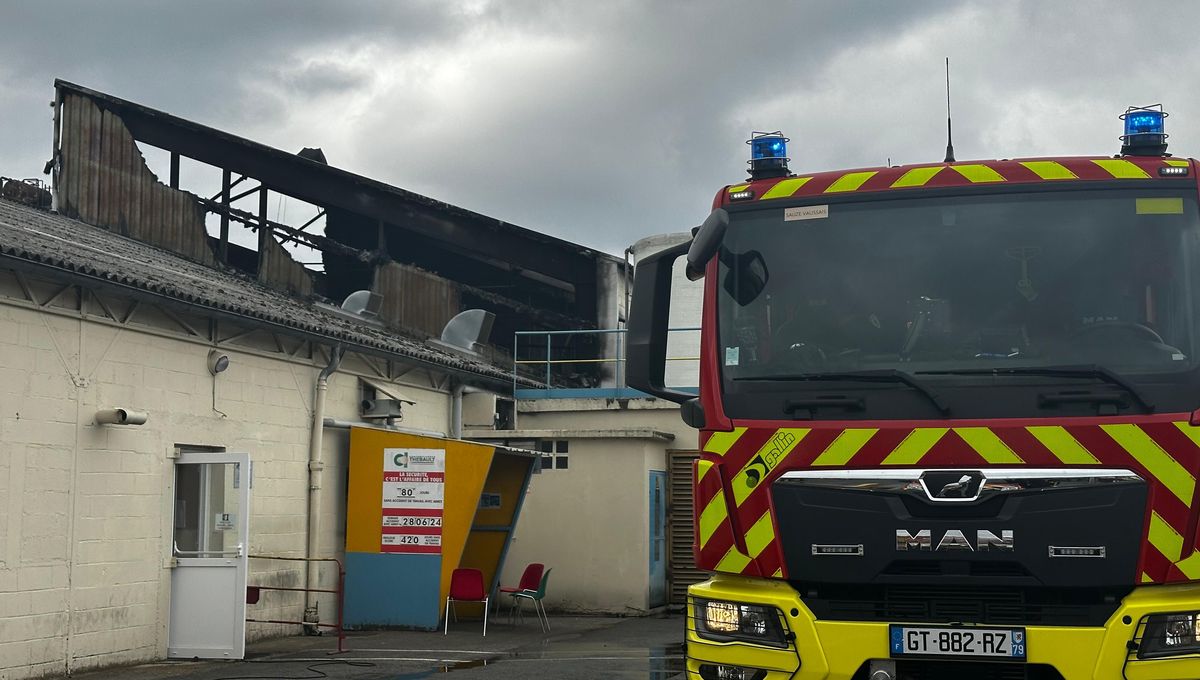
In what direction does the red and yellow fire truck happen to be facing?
toward the camera

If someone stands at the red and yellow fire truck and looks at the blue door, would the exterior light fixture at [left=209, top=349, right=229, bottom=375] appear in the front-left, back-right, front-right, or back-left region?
front-left

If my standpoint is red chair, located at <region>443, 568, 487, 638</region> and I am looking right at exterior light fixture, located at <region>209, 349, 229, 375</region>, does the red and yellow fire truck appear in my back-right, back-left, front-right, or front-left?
front-left

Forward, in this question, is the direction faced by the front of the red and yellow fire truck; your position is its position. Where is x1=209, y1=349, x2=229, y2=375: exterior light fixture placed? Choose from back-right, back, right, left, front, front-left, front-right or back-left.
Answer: back-right
